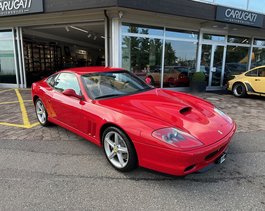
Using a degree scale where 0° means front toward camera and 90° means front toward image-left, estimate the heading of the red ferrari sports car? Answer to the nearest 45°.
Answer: approximately 315°

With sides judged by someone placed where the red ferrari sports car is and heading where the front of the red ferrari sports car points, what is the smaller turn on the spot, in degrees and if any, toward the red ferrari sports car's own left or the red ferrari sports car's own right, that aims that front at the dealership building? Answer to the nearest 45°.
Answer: approximately 135° to the red ferrari sports car's own left

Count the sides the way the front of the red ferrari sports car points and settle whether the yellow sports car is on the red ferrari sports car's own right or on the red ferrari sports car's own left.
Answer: on the red ferrari sports car's own left

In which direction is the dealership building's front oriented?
toward the camera

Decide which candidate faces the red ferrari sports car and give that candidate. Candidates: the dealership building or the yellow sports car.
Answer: the dealership building

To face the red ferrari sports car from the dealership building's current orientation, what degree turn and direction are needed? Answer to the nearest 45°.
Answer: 0° — it already faces it
